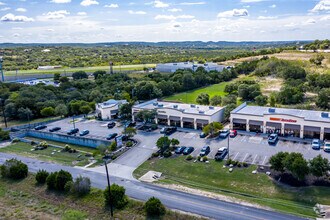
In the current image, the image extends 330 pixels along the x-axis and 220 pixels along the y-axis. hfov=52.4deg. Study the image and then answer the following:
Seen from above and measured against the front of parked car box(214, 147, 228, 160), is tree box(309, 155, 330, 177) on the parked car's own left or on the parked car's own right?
on the parked car's own left

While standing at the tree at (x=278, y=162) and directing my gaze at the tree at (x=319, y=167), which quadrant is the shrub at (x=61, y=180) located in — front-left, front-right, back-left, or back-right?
back-right

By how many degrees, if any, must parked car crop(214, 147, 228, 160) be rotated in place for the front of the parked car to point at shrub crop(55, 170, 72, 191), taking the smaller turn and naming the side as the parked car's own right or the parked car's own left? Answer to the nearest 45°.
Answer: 0° — it already faces it

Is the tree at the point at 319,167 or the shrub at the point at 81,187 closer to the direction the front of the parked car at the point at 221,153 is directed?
the shrub

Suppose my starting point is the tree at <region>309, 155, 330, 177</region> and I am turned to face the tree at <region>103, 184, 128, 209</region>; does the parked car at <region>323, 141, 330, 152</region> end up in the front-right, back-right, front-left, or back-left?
back-right

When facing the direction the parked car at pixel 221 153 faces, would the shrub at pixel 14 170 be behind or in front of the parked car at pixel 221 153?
in front

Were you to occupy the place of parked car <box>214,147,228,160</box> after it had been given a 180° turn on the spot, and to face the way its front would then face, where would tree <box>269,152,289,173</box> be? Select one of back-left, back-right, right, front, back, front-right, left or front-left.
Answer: right

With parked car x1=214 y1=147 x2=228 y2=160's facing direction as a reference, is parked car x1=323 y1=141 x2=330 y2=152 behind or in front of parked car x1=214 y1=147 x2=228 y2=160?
behind

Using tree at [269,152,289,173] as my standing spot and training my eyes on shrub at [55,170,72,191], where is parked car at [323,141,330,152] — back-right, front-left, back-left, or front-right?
back-right

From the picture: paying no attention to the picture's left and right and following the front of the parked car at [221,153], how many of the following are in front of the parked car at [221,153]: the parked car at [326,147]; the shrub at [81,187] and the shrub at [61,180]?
2
